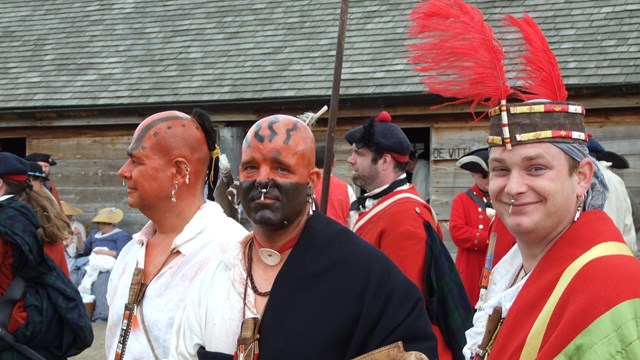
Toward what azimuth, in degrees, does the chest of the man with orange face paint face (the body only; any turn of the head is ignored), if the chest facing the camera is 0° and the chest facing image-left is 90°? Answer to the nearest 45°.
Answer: approximately 45°

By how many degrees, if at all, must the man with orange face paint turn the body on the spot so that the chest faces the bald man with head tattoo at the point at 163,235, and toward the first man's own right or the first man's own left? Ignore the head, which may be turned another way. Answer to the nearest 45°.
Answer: approximately 90° to the first man's own right

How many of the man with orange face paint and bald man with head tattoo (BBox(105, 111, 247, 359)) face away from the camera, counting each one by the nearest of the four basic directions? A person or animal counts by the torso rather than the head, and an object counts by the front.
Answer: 0

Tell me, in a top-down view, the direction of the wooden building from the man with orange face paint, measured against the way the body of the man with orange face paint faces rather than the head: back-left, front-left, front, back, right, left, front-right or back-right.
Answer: back-right

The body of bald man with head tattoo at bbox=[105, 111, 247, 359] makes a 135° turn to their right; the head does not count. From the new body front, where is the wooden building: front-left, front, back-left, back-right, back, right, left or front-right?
front
